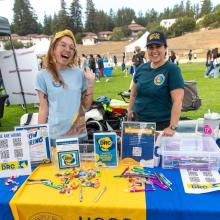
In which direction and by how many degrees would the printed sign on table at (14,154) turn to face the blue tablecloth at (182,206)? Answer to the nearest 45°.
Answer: approximately 45° to its left

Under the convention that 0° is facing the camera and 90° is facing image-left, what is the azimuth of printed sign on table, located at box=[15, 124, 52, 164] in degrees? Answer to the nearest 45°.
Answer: approximately 0°

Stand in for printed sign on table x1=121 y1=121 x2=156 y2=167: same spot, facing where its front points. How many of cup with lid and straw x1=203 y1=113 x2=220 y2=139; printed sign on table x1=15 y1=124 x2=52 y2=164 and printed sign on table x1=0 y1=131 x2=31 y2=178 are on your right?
2

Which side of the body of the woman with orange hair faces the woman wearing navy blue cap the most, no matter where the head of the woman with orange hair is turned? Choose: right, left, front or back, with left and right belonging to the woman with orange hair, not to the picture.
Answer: left

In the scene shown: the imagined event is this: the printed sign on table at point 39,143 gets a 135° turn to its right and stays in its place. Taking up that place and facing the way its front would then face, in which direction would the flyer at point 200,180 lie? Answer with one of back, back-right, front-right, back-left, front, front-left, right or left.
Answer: back

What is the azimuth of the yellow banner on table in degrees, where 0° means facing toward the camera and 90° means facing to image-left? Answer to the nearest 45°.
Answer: approximately 0°
